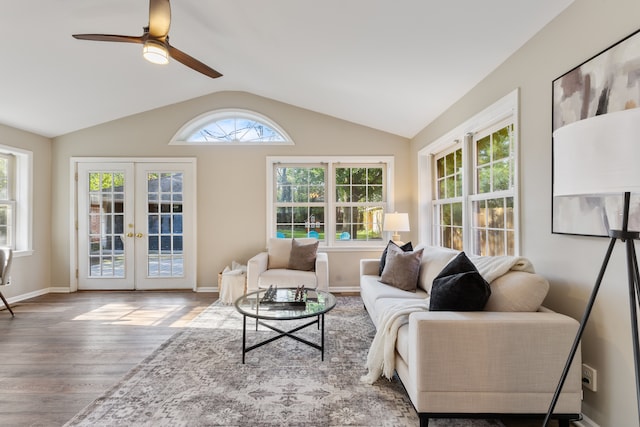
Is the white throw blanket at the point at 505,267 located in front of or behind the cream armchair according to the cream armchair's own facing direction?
in front

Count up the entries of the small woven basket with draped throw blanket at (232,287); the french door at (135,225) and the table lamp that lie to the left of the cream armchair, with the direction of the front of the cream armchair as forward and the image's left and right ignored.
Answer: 1

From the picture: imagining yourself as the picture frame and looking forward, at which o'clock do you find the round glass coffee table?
The round glass coffee table is roughly at 1 o'clock from the picture frame.

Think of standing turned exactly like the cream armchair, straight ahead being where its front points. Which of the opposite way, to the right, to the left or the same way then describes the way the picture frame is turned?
to the right

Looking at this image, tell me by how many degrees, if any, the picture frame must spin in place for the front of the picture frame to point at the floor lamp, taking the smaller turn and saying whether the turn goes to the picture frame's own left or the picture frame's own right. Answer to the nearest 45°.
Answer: approximately 45° to the picture frame's own left

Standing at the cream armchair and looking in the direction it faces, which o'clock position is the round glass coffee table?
The round glass coffee table is roughly at 12 o'clock from the cream armchair.

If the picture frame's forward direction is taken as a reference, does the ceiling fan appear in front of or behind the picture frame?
in front

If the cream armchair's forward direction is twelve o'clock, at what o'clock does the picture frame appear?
The picture frame is roughly at 11 o'clock from the cream armchair.

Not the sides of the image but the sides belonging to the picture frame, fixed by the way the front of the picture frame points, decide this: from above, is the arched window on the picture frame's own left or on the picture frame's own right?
on the picture frame's own right

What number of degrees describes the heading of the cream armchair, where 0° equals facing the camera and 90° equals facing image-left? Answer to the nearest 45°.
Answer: approximately 0°

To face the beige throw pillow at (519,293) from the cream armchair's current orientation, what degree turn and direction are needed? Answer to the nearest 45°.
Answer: approximately 45° to its left

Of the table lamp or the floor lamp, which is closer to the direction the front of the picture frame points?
the floor lamp

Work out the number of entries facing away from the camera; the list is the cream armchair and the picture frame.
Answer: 0
